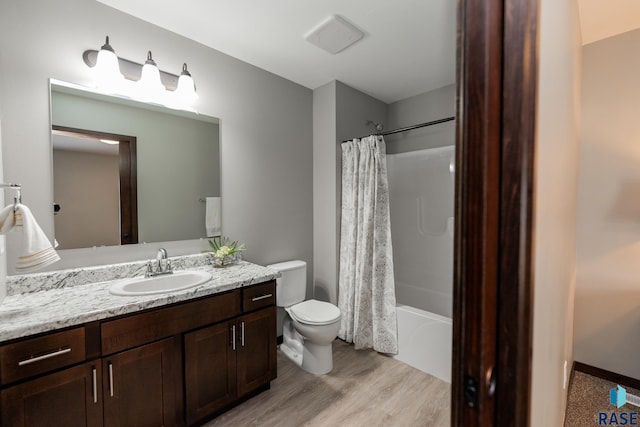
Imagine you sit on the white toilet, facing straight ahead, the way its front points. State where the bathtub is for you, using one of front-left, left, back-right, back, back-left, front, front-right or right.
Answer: front-left

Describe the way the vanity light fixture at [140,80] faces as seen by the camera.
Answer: facing the viewer and to the right of the viewer

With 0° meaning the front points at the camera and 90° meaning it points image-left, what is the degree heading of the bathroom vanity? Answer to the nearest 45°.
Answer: approximately 315°

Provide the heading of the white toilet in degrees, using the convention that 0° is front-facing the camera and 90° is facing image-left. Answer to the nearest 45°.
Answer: approximately 315°

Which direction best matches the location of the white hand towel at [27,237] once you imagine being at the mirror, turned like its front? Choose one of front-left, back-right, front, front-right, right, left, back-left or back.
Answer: right

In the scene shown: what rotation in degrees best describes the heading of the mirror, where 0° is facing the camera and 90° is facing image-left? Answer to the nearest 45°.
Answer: approximately 315°

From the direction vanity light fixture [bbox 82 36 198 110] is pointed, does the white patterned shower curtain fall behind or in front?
in front
